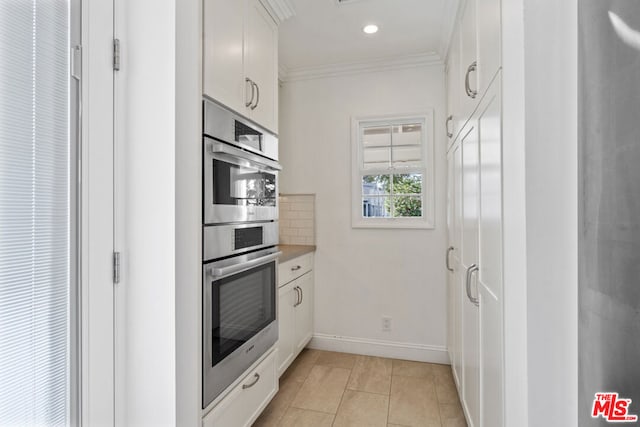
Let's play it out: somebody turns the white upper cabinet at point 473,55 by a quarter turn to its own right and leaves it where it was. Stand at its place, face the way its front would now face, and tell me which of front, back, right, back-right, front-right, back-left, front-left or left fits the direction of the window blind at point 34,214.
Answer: back-left

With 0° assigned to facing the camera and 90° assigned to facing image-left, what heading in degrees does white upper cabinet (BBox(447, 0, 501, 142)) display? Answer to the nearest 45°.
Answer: approximately 90°

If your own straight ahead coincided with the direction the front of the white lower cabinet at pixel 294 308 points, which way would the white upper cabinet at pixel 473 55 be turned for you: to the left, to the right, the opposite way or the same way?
the opposite way

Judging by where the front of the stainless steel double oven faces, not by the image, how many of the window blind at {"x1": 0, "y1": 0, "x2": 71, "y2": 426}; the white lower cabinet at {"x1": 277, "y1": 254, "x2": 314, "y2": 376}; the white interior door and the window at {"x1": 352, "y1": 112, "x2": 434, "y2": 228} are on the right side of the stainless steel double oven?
2

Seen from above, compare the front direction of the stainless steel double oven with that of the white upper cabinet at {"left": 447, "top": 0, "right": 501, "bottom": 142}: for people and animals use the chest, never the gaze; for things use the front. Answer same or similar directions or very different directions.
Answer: very different directions

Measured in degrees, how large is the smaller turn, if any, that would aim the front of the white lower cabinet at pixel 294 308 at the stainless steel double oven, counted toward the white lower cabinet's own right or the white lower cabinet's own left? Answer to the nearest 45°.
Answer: approximately 45° to the white lower cabinet's own right

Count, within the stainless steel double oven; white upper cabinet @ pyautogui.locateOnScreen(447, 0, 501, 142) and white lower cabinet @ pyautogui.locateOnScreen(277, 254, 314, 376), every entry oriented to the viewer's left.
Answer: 1

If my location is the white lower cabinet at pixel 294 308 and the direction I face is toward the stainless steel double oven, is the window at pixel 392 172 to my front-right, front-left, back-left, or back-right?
back-left

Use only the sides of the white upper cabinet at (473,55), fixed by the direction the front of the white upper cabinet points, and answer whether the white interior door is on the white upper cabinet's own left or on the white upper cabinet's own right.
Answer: on the white upper cabinet's own left

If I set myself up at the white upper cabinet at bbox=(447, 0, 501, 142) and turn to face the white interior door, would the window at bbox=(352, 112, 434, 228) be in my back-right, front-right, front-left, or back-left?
back-right

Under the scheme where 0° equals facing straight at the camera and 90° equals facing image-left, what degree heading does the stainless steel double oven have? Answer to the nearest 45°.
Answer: approximately 315°

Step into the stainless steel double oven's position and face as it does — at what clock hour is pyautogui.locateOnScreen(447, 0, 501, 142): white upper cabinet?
The white upper cabinet is roughly at 11 o'clock from the stainless steel double oven.
